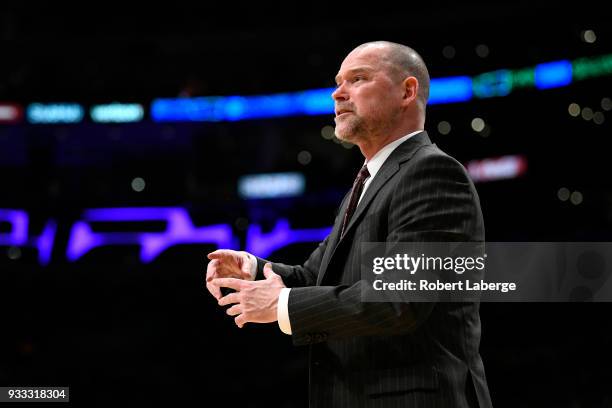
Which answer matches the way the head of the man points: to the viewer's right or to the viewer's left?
to the viewer's left

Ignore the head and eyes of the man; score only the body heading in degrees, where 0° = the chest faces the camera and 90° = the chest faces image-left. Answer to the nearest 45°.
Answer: approximately 90°
